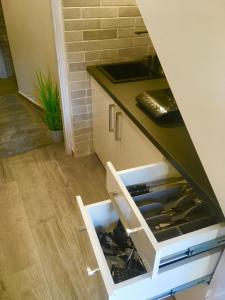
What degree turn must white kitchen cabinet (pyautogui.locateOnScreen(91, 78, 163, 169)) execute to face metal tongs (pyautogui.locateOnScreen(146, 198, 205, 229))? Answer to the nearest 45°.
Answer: approximately 45° to its left

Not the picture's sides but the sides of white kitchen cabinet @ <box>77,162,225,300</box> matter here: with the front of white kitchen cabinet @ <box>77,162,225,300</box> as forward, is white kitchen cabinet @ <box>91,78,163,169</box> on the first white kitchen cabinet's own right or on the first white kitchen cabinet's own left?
on the first white kitchen cabinet's own right

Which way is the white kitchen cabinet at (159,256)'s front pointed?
to the viewer's left

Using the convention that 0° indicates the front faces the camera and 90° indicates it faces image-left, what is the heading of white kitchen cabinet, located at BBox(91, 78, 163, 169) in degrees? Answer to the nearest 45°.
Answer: approximately 45°

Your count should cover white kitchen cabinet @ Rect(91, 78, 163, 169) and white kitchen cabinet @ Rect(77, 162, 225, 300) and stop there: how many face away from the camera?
0

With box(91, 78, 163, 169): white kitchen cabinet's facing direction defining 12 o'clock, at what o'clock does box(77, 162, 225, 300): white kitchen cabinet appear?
box(77, 162, 225, 300): white kitchen cabinet is roughly at 10 o'clock from box(91, 78, 163, 169): white kitchen cabinet.
